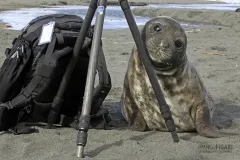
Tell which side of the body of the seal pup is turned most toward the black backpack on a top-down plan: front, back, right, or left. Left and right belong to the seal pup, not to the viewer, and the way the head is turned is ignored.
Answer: right

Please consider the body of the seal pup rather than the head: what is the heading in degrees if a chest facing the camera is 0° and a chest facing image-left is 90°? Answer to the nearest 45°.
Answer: approximately 0°

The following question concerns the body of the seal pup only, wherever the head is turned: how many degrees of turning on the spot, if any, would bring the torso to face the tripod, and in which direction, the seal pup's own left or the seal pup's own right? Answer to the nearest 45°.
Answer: approximately 45° to the seal pup's own right
